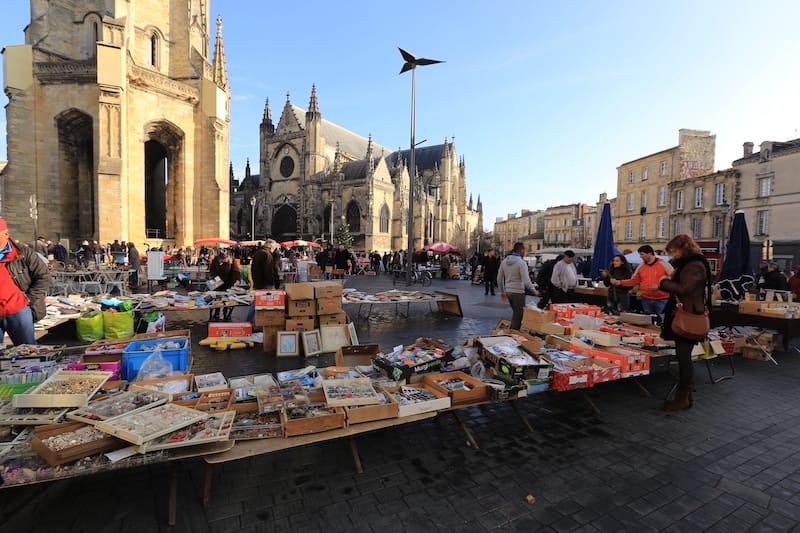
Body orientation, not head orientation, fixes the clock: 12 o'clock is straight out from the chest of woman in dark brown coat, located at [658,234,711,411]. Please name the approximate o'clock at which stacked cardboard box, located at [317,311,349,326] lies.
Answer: The stacked cardboard box is roughly at 12 o'clock from the woman in dark brown coat.

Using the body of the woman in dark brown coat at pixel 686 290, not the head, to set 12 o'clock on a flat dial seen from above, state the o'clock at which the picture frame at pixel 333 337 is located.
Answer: The picture frame is roughly at 12 o'clock from the woman in dark brown coat.

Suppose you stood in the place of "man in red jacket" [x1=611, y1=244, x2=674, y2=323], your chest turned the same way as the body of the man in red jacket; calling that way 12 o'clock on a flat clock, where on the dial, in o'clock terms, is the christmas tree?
The christmas tree is roughly at 3 o'clock from the man in red jacket.

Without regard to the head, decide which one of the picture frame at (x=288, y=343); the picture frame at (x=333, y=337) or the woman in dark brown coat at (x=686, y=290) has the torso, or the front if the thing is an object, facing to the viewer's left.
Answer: the woman in dark brown coat

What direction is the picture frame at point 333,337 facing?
toward the camera

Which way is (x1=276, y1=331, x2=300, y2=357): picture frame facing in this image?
toward the camera

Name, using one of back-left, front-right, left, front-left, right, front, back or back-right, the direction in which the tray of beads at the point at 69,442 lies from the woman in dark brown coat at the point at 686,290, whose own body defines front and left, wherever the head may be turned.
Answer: front-left

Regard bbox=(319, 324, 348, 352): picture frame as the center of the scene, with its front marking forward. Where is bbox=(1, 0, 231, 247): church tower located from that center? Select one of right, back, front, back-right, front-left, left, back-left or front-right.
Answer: back-right

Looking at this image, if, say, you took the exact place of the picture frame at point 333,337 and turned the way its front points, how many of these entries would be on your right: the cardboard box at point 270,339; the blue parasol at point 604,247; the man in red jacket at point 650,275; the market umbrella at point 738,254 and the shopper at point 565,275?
1

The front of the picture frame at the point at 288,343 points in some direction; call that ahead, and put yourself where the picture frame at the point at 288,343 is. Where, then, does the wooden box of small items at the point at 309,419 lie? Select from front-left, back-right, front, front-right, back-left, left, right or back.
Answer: front

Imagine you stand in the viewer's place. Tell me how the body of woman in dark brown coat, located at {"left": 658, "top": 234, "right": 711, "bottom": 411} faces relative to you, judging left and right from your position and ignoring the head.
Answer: facing to the left of the viewer
